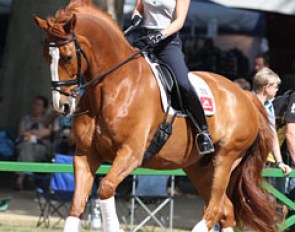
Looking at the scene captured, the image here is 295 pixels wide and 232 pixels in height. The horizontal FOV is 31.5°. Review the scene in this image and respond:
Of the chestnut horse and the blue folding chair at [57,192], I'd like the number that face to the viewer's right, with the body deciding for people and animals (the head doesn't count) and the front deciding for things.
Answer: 0

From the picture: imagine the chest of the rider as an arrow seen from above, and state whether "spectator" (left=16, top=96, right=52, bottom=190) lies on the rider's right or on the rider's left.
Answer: on the rider's right

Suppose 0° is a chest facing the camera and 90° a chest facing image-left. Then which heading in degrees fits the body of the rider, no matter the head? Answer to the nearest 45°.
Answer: approximately 45°

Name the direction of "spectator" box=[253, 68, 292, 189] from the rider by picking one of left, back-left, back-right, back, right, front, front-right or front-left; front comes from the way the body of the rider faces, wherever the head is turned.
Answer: back

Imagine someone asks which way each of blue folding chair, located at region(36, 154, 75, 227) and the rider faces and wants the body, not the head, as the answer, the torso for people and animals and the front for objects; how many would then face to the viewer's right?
0

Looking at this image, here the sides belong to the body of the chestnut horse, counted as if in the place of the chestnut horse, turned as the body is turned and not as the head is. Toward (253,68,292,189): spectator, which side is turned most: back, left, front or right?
back

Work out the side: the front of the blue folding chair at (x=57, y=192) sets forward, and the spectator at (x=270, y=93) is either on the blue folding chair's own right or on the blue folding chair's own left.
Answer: on the blue folding chair's own left

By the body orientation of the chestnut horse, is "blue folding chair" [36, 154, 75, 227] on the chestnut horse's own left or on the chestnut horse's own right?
on the chestnut horse's own right

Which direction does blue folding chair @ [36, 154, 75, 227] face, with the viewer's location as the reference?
facing the viewer and to the left of the viewer
